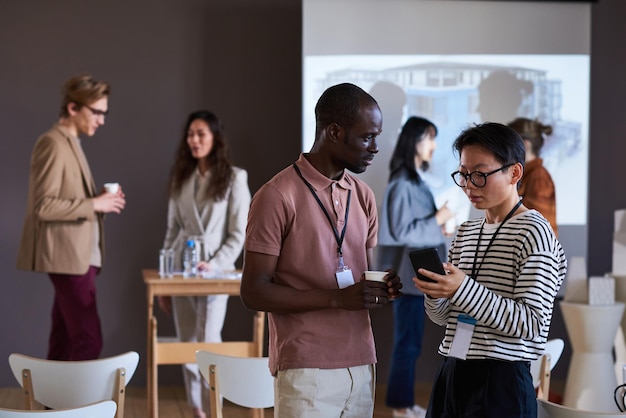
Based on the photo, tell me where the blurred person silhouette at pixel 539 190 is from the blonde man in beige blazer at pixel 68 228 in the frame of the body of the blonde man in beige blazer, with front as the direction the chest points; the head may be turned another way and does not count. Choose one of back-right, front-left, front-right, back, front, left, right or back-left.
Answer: front

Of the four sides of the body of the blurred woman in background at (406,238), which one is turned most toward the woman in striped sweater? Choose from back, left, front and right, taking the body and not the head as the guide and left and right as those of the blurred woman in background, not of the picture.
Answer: right

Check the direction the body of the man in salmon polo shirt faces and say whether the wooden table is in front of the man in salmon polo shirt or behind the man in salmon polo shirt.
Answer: behind

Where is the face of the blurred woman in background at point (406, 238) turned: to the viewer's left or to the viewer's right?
to the viewer's right

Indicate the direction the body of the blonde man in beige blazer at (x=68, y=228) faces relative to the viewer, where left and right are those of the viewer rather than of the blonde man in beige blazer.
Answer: facing to the right of the viewer

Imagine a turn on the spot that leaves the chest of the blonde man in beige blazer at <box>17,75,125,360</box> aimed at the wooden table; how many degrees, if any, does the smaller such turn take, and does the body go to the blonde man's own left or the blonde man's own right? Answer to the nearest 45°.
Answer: approximately 45° to the blonde man's own right

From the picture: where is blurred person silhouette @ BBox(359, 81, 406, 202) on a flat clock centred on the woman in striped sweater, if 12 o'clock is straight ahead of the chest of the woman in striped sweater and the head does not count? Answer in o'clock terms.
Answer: The blurred person silhouette is roughly at 4 o'clock from the woman in striped sweater.

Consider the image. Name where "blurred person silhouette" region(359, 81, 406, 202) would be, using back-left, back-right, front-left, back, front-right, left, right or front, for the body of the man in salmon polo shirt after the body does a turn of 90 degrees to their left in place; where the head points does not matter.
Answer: front-left

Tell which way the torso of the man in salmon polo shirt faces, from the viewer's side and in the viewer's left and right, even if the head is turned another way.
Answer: facing the viewer and to the right of the viewer

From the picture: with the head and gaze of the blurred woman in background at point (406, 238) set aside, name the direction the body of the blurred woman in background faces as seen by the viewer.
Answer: to the viewer's right

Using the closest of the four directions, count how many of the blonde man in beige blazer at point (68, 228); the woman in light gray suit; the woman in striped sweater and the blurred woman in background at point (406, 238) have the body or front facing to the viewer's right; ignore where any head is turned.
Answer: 2

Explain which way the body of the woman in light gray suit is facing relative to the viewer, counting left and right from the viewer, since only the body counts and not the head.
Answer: facing the viewer and to the left of the viewer

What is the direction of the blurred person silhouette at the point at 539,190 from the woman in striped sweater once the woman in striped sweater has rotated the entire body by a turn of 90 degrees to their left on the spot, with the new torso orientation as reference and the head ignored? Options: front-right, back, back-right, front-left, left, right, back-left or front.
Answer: back-left

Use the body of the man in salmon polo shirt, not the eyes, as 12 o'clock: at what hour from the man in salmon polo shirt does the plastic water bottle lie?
The plastic water bottle is roughly at 7 o'clock from the man in salmon polo shirt.
